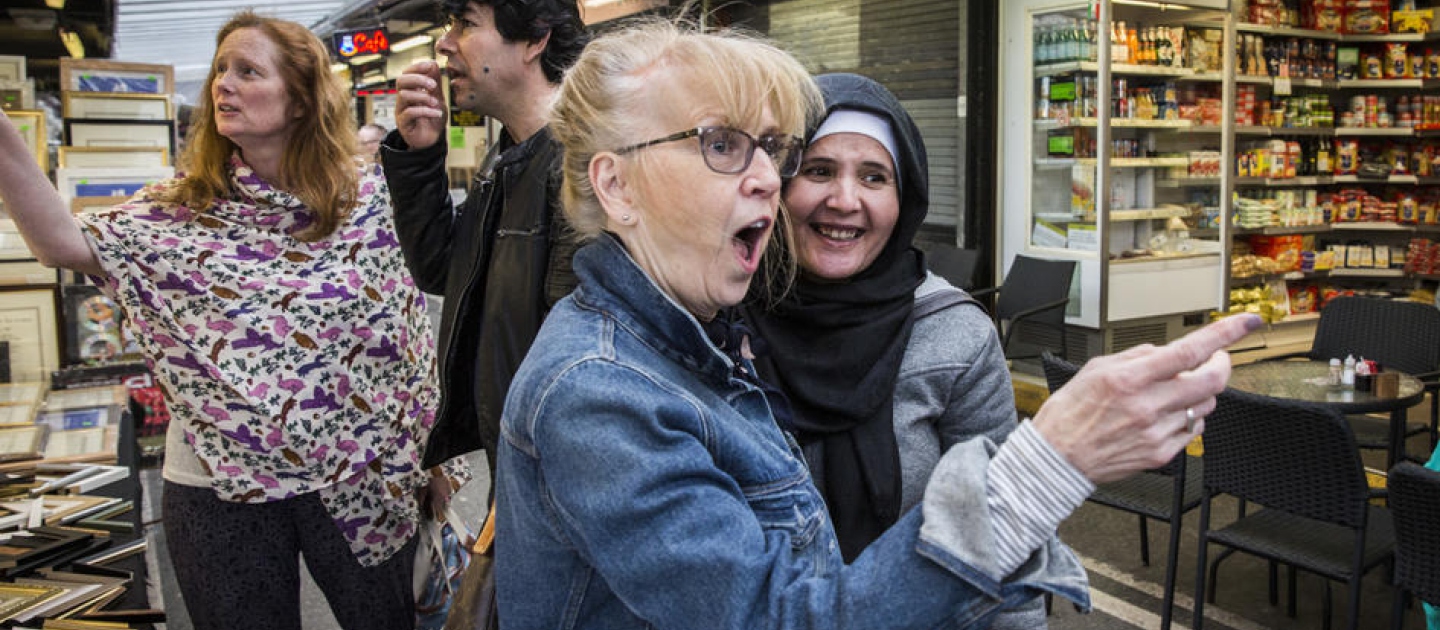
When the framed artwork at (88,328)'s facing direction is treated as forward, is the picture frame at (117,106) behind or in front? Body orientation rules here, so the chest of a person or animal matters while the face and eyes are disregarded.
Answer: behind

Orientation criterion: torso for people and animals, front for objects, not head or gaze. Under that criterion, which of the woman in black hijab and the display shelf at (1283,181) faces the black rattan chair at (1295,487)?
the display shelf

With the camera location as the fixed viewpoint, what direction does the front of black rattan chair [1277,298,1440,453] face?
facing the viewer and to the left of the viewer

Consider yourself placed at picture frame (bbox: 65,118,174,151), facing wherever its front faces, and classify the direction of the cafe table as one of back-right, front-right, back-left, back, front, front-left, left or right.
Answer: front-left

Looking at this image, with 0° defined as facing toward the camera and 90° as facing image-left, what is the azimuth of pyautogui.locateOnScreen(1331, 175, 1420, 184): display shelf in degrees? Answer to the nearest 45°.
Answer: approximately 0°

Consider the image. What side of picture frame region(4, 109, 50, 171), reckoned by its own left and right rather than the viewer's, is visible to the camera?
front

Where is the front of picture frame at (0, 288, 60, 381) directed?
toward the camera

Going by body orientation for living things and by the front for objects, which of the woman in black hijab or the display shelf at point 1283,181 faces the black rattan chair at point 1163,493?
the display shelf

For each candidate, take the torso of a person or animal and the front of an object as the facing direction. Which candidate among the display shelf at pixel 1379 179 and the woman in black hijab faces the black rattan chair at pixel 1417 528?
the display shelf

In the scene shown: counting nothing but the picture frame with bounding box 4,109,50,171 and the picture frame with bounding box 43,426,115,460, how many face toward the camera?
2

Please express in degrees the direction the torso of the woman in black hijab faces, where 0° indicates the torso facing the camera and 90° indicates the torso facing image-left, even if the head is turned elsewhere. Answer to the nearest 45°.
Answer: approximately 45°

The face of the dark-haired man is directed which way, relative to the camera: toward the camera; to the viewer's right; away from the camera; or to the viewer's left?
to the viewer's left

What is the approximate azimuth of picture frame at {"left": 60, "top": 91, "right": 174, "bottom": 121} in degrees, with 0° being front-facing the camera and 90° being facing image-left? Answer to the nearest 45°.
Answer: approximately 0°
